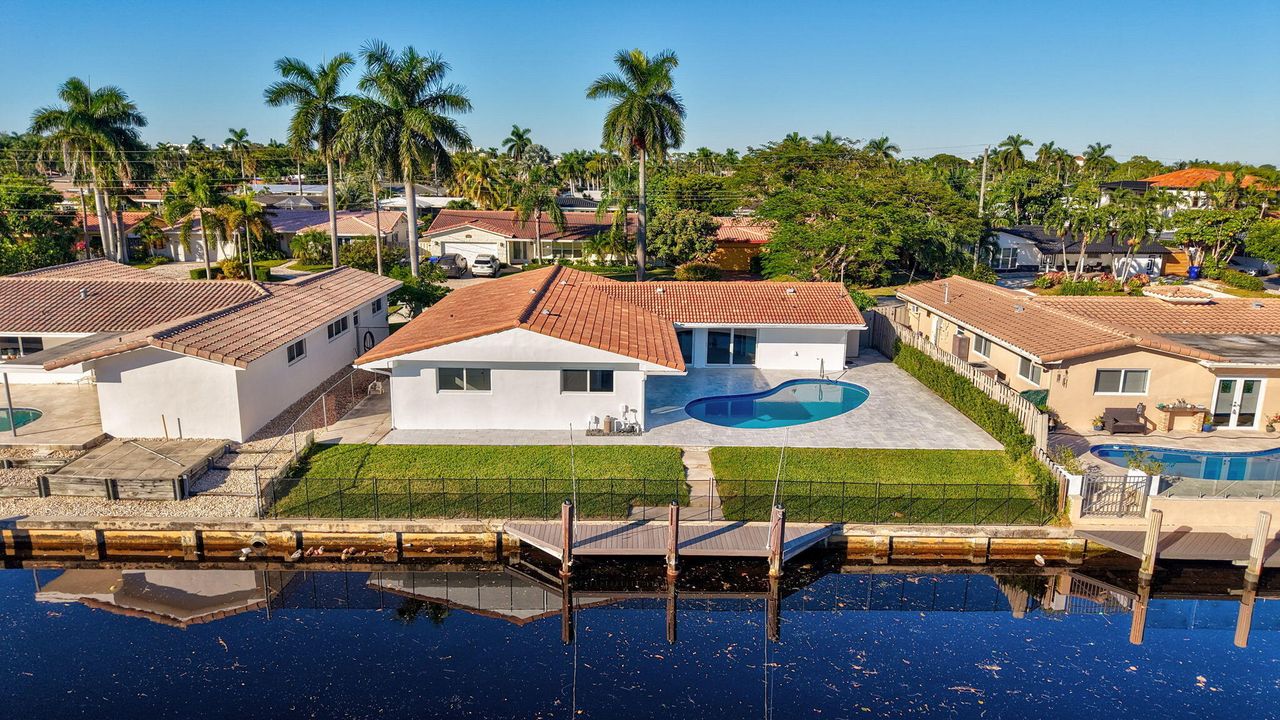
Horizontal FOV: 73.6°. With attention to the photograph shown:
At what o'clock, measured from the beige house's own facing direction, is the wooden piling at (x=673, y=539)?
The wooden piling is roughly at 7 o'clock from the beige house.

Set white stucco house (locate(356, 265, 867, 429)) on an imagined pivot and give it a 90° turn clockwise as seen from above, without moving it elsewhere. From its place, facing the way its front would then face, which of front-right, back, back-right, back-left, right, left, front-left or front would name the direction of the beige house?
front

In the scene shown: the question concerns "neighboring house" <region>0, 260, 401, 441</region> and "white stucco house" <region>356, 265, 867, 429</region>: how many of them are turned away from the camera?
2

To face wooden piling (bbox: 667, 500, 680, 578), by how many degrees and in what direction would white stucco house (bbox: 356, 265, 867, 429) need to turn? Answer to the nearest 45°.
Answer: approximately 135° to its right

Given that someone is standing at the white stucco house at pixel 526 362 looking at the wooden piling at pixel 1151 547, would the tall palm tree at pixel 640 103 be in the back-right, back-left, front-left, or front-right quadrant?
back-left

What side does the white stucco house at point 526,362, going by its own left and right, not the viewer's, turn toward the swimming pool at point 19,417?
left

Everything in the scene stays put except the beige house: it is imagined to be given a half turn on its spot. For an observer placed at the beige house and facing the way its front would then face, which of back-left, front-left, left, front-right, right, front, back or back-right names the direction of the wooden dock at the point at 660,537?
front-right

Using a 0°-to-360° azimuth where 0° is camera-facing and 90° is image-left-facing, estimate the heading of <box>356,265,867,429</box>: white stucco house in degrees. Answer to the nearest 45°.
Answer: approximately 180°

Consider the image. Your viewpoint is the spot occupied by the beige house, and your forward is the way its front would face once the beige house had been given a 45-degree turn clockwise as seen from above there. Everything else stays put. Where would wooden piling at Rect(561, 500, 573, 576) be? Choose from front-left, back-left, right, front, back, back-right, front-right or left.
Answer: back

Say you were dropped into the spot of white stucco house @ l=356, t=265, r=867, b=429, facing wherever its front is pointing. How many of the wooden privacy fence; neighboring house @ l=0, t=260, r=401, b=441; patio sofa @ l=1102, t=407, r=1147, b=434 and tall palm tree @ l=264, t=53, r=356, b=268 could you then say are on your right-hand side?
2

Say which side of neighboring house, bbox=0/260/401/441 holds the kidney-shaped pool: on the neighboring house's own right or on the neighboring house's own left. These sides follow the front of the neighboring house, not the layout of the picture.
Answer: on the neighboring house's own right

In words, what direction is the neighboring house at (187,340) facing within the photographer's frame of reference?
facing away from the viewer

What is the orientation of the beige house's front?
away from the camera

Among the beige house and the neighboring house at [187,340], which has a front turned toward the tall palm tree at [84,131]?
the neighboring house
